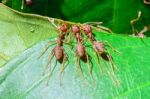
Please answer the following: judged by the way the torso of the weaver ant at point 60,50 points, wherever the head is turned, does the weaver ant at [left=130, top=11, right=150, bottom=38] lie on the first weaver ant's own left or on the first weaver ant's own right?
on the first weaver ant's own right

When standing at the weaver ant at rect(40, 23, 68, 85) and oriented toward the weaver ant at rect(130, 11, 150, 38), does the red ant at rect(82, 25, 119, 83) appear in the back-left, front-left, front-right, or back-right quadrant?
front-right

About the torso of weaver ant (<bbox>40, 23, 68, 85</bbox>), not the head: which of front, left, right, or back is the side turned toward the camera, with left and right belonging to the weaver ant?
back
